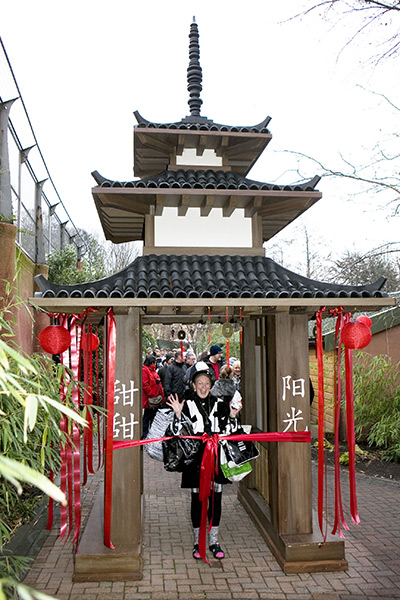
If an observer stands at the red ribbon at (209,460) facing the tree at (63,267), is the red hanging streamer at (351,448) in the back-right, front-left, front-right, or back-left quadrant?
back-right

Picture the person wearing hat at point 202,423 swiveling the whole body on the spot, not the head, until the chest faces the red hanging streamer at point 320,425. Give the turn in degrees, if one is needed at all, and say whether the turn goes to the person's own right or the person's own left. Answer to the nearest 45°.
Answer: approximately 90° to the person's own left

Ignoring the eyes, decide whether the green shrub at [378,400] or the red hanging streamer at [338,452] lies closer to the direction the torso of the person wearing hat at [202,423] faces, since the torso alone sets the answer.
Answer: the red hanging streamer

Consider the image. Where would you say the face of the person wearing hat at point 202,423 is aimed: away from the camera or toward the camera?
toward the camera

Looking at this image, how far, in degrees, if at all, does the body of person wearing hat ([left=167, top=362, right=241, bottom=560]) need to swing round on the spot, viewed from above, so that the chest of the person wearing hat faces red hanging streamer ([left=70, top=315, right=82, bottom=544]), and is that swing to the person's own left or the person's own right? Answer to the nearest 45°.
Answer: approximately 90° to the person's own right

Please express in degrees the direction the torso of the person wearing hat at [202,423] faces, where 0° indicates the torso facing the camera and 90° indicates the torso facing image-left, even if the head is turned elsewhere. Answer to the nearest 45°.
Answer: approximately 0°

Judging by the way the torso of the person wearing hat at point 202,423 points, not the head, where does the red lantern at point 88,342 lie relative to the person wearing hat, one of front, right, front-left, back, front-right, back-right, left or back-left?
back-right

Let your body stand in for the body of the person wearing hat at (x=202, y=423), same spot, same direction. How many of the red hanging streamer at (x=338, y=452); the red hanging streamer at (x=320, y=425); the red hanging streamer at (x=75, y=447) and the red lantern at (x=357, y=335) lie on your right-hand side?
1

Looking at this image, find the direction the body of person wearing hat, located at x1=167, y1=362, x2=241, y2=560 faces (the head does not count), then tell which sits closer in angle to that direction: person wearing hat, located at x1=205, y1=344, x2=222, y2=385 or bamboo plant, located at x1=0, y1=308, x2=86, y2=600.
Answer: the bamboo plant

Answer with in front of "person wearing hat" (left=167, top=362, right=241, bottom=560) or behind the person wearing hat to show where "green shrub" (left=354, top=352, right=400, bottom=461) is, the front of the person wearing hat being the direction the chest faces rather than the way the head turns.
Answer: behind

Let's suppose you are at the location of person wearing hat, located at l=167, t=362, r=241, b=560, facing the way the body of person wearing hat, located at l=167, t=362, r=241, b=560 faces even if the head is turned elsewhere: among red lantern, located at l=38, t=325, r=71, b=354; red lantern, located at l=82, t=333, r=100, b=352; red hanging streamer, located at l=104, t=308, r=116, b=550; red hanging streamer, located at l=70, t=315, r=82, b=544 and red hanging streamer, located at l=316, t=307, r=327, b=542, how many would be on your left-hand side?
1

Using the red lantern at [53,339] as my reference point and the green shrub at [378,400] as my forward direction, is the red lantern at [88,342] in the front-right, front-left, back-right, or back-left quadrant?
front-left

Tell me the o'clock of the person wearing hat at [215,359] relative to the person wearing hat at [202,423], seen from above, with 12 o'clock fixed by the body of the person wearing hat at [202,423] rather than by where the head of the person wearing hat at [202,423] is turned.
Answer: the person wearing hat at [215,359] is roughly at 6 o'clock from the person wearing hat at [202,423].

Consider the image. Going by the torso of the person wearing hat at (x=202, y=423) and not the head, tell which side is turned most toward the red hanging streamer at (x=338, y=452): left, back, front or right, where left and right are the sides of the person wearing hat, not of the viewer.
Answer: left

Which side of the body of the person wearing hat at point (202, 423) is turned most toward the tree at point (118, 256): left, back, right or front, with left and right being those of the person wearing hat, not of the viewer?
back

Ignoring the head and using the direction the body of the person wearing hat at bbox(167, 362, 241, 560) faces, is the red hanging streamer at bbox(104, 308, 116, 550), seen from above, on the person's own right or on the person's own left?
on the person's own right

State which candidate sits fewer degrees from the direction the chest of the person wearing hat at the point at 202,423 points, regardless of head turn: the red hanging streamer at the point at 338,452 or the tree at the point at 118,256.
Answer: the red hanging streamer
